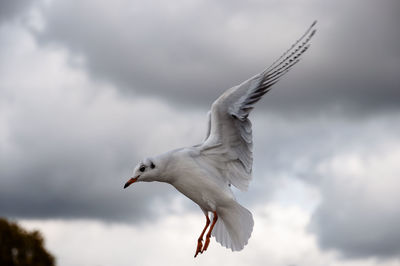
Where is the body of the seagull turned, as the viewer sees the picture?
to the viewer's left
